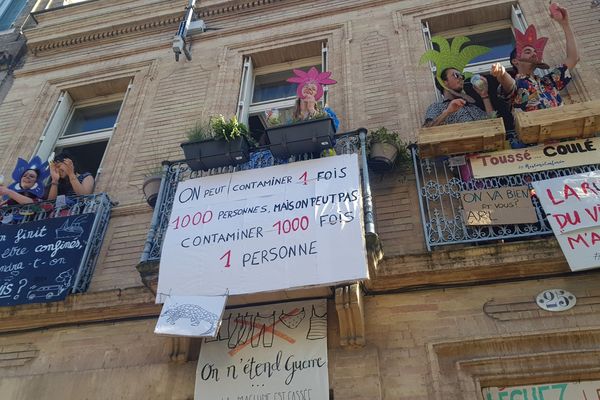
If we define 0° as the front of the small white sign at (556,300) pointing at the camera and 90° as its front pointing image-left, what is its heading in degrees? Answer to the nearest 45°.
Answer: approximately 0°

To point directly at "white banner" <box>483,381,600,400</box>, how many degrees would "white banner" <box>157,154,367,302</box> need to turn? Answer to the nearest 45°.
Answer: approximately 90° to its left

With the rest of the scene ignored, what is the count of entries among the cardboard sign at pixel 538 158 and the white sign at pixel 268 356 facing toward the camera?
2

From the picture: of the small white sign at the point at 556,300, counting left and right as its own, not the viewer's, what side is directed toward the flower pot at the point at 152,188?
right

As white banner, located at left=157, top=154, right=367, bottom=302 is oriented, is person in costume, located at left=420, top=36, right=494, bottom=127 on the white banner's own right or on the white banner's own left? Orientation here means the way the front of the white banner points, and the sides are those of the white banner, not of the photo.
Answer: on the white banner's own left

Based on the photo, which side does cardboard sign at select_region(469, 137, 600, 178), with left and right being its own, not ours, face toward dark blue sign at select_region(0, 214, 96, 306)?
right

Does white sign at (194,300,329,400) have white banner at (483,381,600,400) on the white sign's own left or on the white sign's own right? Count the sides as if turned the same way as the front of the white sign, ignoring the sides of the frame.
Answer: on the white sign's own left
